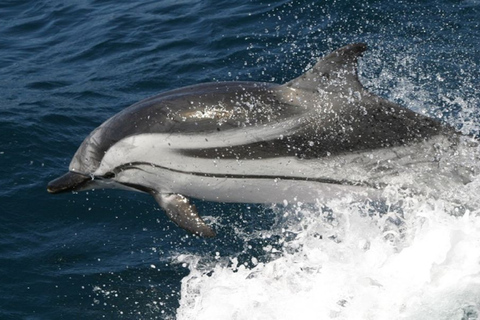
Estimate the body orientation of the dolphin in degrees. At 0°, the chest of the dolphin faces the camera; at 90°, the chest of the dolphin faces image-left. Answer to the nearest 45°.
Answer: approximately 90°
